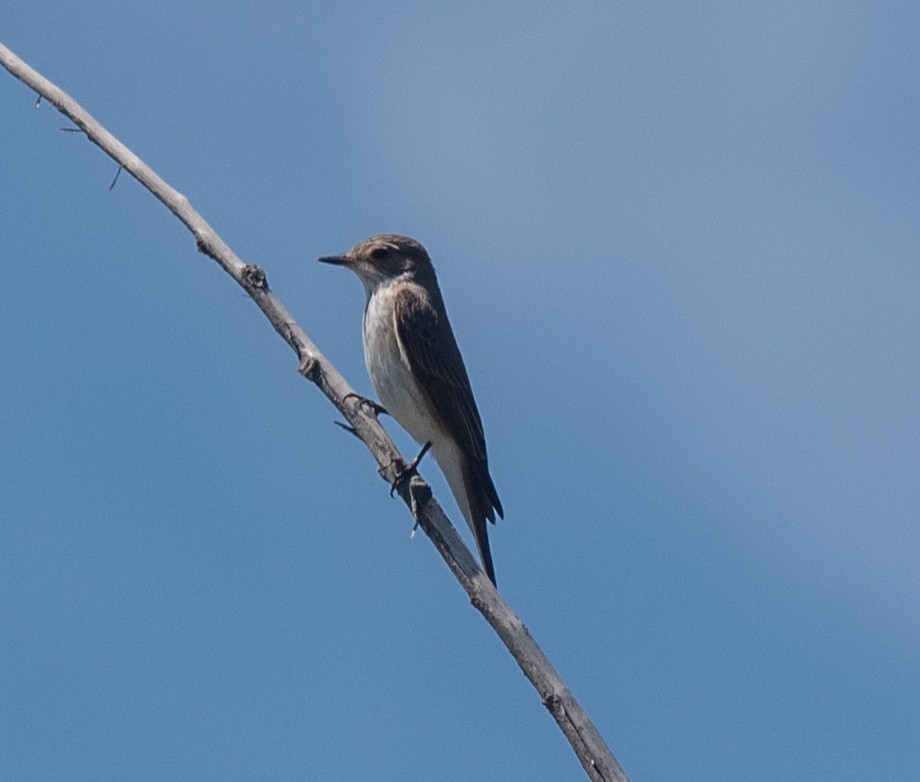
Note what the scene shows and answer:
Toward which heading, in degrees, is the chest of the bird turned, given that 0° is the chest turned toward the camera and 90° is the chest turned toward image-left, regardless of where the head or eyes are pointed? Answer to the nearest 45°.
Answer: approximately 90°
